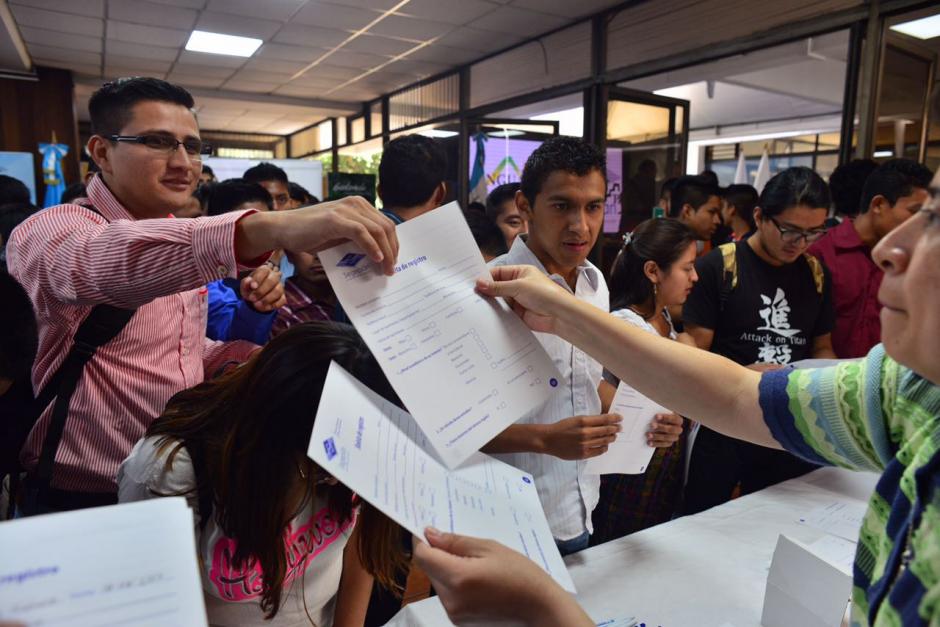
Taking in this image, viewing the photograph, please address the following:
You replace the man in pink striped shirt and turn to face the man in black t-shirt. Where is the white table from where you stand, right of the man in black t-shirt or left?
right

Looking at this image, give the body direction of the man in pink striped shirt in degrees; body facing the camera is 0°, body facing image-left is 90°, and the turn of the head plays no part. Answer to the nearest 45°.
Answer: approximately 315°

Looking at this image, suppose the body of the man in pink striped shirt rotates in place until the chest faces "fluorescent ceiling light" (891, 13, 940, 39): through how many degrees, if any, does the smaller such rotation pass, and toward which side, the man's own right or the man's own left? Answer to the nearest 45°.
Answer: approximately 45° to the man's own left

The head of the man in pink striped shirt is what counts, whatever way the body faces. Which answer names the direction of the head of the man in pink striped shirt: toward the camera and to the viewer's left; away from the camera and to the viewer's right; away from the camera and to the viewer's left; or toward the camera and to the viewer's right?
toward the camera and to the viewer's right

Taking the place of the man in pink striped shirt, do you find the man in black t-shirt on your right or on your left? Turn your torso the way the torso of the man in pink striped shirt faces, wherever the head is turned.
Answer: on your left

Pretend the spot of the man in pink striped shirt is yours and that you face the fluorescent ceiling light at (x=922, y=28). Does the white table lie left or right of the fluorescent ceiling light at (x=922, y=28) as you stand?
right
